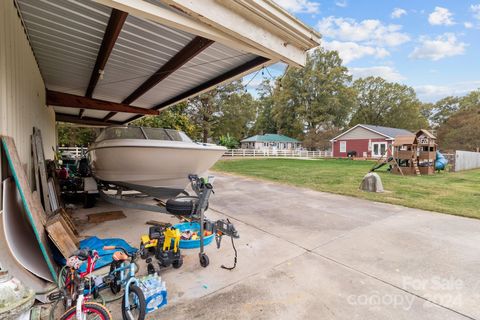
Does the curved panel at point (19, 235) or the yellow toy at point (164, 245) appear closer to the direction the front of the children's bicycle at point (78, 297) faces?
the yellow toy

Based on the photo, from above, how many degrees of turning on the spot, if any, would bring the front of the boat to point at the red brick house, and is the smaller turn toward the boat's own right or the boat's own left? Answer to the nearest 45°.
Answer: approximately 90° to the boat's own left

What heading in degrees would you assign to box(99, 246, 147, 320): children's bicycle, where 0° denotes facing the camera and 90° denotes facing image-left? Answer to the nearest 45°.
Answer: approximately 315°

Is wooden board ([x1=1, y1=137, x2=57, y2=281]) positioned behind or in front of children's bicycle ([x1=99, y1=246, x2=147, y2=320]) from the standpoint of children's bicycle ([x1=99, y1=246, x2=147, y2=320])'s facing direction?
behind

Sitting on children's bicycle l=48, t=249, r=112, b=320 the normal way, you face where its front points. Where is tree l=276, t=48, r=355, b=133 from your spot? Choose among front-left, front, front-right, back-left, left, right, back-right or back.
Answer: left

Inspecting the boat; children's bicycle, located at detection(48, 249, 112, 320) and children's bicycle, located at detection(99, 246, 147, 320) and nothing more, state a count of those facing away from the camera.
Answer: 0

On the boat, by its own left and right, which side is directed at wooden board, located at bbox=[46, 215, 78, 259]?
right

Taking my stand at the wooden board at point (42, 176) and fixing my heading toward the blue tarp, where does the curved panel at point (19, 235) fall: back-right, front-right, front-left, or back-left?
front-right

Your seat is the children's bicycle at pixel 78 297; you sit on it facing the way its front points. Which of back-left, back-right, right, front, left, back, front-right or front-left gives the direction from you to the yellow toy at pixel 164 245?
left

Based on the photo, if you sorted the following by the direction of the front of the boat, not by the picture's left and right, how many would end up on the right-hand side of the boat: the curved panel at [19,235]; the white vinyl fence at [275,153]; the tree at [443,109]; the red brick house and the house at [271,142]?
1

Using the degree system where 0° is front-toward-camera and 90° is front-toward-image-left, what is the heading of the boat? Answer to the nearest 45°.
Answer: approximately 315°

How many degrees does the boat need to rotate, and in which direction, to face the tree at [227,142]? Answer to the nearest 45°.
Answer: approximately 135° to its left

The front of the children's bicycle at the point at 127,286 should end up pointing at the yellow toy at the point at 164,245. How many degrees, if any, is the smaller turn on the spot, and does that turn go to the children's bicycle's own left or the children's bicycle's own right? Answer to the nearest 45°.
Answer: approximately 90° to the children's bicycle's own left

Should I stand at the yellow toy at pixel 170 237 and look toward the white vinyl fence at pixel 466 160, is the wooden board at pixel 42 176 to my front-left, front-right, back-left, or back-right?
back-left
